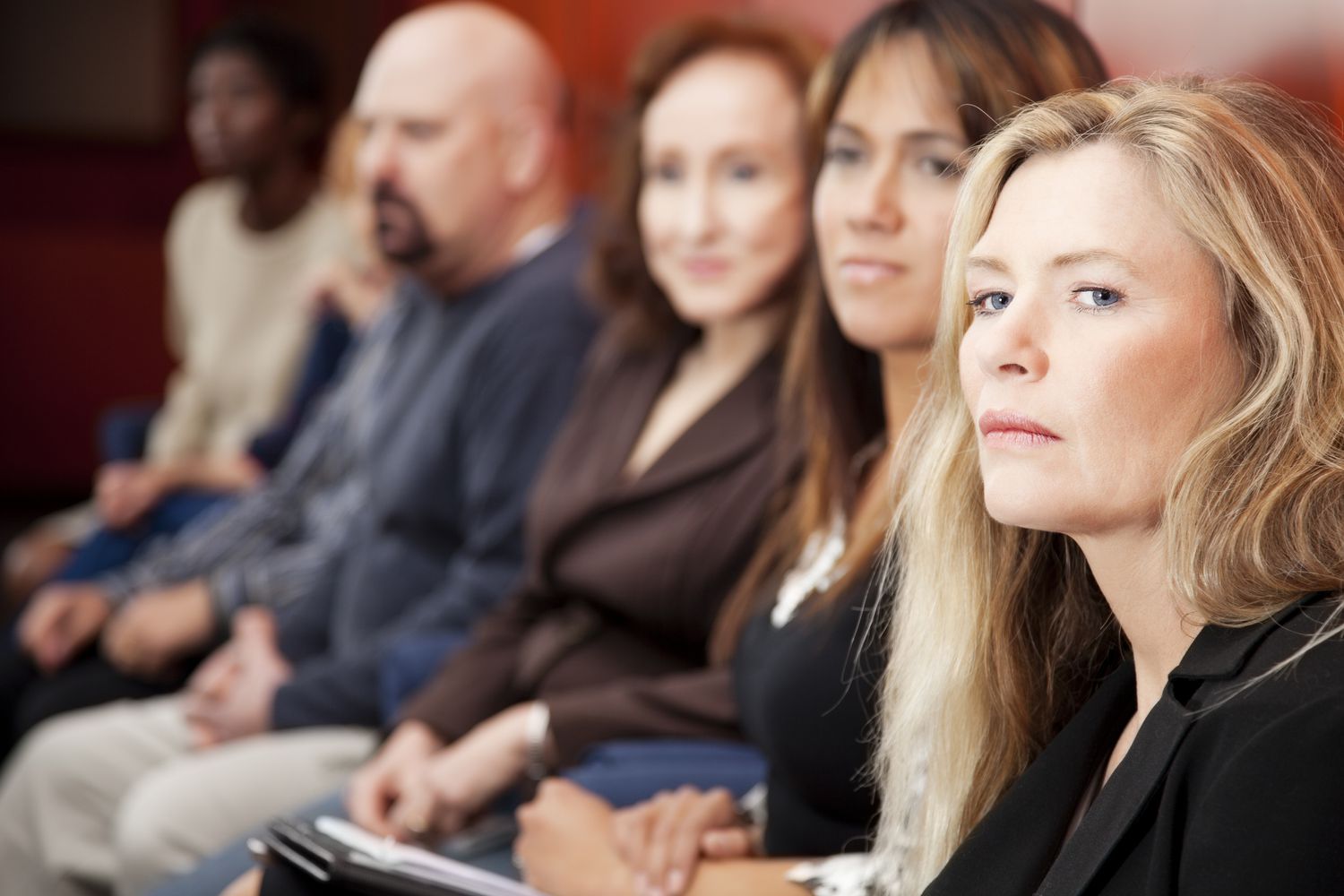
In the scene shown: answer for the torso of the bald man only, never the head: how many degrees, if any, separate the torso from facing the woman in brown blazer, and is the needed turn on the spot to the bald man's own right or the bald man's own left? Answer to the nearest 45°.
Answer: approximately 90° to the bald man's own left

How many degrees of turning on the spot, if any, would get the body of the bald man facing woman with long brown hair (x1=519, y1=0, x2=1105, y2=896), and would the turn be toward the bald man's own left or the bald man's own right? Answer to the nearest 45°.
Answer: approximately 45° to the bald man's own left

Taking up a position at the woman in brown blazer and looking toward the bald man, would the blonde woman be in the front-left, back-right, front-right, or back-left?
back-left

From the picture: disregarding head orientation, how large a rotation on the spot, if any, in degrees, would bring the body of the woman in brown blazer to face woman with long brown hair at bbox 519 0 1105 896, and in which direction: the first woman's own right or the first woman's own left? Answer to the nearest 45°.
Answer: approximately 45° to the first woman's own left

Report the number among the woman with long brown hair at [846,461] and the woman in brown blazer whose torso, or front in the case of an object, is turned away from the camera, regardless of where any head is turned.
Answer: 0

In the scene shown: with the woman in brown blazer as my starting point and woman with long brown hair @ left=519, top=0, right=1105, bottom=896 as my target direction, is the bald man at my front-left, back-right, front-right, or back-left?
back-right

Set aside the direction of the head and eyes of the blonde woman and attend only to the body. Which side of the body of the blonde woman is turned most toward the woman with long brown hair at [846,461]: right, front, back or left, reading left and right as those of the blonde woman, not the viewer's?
right

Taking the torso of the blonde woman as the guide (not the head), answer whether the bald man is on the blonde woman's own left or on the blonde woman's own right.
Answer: on the blonde woman's own right

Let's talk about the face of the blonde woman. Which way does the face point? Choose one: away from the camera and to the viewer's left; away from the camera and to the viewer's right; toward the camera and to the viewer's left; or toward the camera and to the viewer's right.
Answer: toward the camera and to the viewer's left
